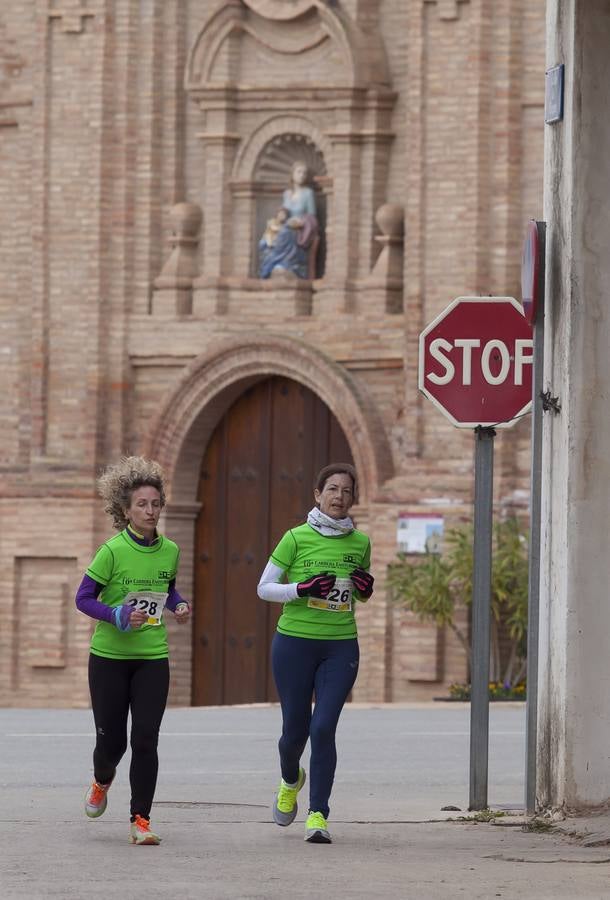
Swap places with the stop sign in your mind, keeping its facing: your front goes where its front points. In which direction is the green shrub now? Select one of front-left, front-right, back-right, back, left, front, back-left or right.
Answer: back

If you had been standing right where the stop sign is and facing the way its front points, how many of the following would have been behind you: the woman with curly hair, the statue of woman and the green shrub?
2

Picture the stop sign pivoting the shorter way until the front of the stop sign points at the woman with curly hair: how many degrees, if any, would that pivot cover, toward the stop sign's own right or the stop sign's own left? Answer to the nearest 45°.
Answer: approximately 45° to the stop sign's own right

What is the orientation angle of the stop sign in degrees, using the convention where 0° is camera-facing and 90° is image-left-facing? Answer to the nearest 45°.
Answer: approximately 0°

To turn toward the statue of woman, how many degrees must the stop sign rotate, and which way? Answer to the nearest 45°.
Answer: approximately 180°
